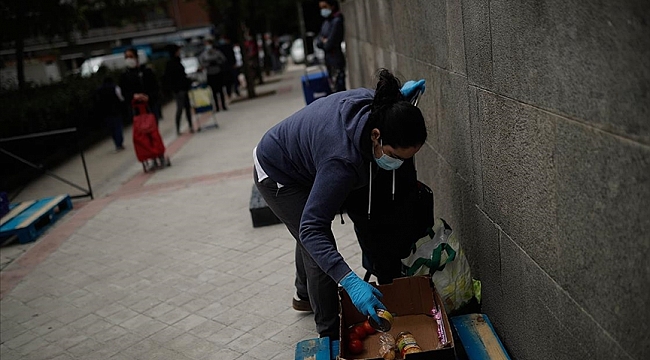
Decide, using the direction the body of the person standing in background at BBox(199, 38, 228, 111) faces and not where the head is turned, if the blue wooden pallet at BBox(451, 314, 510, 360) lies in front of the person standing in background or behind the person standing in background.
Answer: in front

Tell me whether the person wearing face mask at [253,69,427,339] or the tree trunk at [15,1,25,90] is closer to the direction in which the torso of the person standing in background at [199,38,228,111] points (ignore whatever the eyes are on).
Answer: the person wearing face mask

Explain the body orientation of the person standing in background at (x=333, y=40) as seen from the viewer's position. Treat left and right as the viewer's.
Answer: facing the viewer and to the left of the viewer

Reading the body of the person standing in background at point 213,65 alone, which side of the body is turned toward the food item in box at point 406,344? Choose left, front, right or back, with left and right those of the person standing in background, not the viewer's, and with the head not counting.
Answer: front

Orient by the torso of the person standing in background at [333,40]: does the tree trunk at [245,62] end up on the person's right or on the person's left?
on the person's right

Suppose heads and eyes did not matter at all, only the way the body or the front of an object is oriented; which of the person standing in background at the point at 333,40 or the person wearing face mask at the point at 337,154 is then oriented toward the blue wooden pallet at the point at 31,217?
the person standing in background

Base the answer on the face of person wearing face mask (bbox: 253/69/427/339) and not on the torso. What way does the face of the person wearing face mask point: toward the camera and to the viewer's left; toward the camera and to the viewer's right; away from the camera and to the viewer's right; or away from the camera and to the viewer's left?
toward the camera and to the viewer's right

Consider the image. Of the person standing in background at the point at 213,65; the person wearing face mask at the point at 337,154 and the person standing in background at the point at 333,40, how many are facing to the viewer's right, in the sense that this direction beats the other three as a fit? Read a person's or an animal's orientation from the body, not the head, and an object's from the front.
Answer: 1

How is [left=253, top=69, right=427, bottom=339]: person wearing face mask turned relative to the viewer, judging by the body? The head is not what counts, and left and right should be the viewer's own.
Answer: facing to the right of the viewer

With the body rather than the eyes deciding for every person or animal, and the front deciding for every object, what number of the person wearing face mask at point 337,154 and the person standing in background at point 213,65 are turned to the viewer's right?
1

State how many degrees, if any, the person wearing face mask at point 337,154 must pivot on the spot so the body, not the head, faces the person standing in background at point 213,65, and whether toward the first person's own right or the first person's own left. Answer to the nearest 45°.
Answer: approximately 90° to the first person's own left

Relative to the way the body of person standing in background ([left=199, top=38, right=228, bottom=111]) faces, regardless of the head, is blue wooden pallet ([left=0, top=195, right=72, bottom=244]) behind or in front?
in front

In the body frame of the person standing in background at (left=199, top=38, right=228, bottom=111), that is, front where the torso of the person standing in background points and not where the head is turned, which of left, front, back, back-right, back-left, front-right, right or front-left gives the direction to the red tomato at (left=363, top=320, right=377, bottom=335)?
front

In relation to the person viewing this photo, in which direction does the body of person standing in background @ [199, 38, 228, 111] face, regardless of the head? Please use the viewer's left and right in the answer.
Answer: facing the viewer

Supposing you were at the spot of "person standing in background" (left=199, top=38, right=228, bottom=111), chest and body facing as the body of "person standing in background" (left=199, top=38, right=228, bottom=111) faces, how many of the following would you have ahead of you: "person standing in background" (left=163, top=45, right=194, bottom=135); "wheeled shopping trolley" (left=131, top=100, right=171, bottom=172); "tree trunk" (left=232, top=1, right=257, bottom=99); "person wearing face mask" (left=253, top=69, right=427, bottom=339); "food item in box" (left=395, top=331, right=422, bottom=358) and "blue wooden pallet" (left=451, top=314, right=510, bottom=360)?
5

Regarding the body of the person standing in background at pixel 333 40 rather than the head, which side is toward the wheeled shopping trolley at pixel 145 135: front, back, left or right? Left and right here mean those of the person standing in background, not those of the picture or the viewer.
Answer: front
